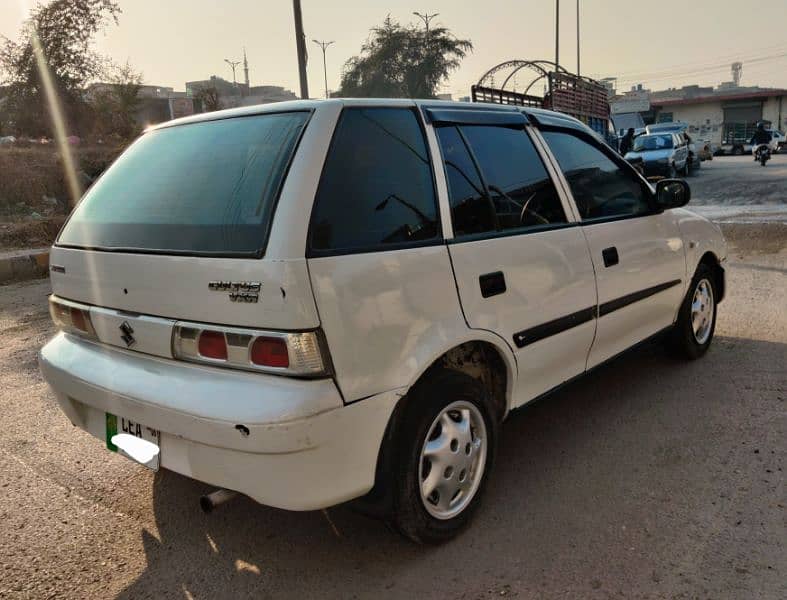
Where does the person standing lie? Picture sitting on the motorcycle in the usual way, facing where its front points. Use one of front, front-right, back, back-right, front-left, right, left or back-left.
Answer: front-right

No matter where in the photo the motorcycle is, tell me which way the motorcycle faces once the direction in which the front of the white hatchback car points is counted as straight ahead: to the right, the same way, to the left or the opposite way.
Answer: the opposite way

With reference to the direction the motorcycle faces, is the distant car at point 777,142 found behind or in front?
behind

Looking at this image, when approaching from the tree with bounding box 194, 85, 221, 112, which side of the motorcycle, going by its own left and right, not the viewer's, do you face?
right

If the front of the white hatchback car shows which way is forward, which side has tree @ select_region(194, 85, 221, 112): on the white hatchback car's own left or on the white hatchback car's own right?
on the white hatchback car's own left

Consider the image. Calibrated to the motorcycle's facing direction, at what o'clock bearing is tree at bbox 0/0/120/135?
The tree is roughly at 2 o'clock from the motorcycle.

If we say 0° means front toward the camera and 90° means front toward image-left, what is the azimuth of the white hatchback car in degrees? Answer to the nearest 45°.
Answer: approximately 225°

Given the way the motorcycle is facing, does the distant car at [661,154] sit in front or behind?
in front

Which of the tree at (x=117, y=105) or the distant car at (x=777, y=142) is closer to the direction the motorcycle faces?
the tree

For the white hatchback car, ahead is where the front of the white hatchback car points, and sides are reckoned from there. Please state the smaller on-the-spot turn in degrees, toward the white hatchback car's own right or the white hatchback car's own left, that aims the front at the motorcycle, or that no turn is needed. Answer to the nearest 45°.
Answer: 0° — it already faces it

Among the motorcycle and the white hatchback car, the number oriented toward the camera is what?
1

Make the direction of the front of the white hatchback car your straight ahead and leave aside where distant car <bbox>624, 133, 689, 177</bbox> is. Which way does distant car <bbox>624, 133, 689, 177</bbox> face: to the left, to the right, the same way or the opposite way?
the opposite way

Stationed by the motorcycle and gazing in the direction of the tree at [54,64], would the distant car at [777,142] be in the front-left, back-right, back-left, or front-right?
back-right
